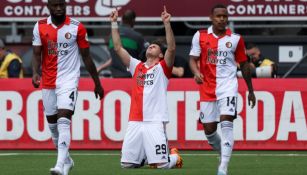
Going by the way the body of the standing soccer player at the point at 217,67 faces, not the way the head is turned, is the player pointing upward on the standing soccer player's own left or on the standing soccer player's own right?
on the standing soccer player's own right

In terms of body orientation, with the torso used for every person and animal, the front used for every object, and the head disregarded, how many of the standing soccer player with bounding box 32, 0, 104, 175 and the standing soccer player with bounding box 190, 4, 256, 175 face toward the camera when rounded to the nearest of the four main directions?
2

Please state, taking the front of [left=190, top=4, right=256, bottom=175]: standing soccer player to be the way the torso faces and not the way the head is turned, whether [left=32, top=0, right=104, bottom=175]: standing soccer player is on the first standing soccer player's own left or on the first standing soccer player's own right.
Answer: on the first standing soccer player's own right

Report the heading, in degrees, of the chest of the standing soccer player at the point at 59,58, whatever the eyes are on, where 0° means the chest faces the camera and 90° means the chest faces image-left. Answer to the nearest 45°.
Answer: approximately 0°
